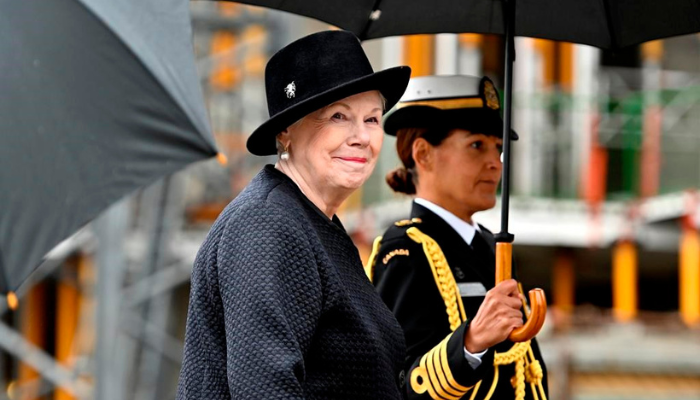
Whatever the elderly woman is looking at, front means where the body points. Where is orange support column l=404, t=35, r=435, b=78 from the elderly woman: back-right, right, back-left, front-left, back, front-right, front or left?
left

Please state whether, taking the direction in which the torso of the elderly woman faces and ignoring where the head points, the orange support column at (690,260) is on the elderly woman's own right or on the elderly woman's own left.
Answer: on the elderly woman's own left

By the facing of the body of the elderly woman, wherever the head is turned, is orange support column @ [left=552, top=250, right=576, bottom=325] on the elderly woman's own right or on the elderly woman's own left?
on the elderly woman's own left

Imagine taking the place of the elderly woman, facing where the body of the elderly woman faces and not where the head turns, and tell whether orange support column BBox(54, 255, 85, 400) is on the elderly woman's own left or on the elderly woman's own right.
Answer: on the elderly woman's own left

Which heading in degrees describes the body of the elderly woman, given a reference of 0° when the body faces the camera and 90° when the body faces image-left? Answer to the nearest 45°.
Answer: approximately 270°
